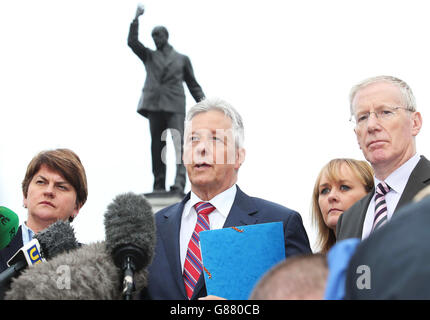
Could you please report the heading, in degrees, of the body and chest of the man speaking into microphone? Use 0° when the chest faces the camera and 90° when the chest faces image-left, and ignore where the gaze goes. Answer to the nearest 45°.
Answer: approximately 45°

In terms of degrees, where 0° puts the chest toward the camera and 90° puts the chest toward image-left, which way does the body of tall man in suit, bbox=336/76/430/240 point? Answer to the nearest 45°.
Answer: approximately 45°

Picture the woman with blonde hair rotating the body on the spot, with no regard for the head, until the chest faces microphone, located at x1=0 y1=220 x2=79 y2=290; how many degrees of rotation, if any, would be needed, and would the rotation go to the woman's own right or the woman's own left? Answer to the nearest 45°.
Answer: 0° — they already face it

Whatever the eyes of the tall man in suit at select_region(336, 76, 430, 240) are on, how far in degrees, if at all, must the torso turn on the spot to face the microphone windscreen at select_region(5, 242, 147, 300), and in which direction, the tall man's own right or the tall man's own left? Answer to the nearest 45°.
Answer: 0° — they already face it

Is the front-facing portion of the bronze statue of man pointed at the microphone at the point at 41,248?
yes

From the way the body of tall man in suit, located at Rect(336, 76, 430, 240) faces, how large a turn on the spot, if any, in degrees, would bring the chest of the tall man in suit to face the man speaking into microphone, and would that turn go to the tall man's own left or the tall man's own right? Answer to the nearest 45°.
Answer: approximately 45° to the tall man's own right

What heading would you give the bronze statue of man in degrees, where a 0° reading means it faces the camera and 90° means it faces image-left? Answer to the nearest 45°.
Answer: approximately 0°

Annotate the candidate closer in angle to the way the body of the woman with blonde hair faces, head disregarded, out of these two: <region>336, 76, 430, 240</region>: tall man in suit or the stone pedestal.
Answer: the tall man in suit
